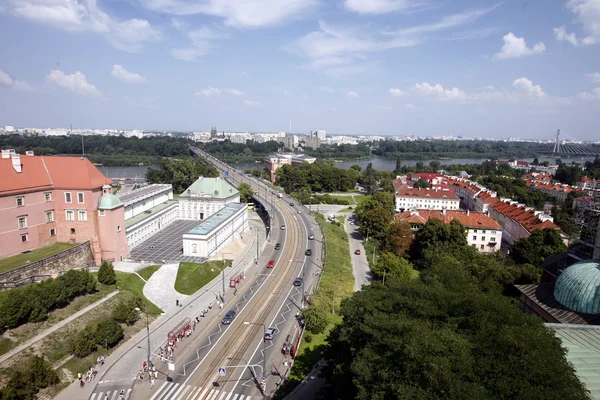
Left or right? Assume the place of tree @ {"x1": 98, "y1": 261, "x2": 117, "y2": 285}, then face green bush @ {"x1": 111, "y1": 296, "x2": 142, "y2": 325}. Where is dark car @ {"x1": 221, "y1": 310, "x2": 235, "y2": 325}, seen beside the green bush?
left

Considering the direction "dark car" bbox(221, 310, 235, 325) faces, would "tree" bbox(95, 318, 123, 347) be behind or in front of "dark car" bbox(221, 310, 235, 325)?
in front

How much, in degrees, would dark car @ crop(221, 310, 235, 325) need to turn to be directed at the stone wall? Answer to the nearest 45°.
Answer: approximately 45° to its right

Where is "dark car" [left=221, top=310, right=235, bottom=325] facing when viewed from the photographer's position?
facing the viewer and to the left of the viewer

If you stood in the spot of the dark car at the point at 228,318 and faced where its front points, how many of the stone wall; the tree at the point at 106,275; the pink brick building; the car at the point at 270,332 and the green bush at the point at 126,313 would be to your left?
1

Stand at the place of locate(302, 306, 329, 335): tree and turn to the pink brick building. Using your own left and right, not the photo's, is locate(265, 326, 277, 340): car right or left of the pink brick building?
left

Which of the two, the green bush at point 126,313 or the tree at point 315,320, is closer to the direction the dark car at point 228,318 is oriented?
the green bush

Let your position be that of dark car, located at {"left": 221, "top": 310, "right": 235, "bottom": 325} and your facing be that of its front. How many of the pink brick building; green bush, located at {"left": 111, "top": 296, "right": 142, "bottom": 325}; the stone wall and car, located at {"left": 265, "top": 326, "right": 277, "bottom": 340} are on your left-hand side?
1

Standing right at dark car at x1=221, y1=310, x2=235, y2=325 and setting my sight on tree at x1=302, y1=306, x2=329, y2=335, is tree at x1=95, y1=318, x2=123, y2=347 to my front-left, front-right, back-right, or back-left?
back-right

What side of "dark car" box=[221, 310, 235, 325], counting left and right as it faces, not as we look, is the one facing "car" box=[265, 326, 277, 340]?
left

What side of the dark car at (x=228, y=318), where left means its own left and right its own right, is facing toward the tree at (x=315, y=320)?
left

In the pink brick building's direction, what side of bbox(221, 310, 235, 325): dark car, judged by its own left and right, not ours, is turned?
right

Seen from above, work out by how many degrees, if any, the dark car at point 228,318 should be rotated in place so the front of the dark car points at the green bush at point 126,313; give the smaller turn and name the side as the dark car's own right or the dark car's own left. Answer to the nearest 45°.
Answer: approximately 45° to the dark car's own right

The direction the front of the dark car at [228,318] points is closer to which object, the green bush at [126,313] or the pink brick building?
the green bush
